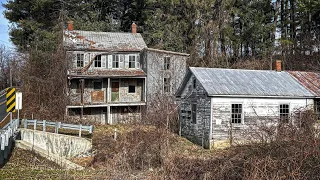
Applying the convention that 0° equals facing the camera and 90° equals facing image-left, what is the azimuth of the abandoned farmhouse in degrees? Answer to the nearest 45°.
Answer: approximately 0°

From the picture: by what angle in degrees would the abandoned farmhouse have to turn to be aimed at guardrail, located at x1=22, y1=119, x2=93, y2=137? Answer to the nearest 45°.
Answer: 0° — it already faces it

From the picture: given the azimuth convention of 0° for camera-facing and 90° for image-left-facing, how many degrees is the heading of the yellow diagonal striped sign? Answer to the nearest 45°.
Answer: approximately 0°

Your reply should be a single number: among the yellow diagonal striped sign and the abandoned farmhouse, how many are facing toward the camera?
2

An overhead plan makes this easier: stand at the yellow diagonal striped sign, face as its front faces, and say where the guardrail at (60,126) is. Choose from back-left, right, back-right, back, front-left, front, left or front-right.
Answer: left

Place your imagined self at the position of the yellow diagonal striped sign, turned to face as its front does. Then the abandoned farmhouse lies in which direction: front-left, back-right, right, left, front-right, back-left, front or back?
back-left

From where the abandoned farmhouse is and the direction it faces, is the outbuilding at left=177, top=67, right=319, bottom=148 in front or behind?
in front
